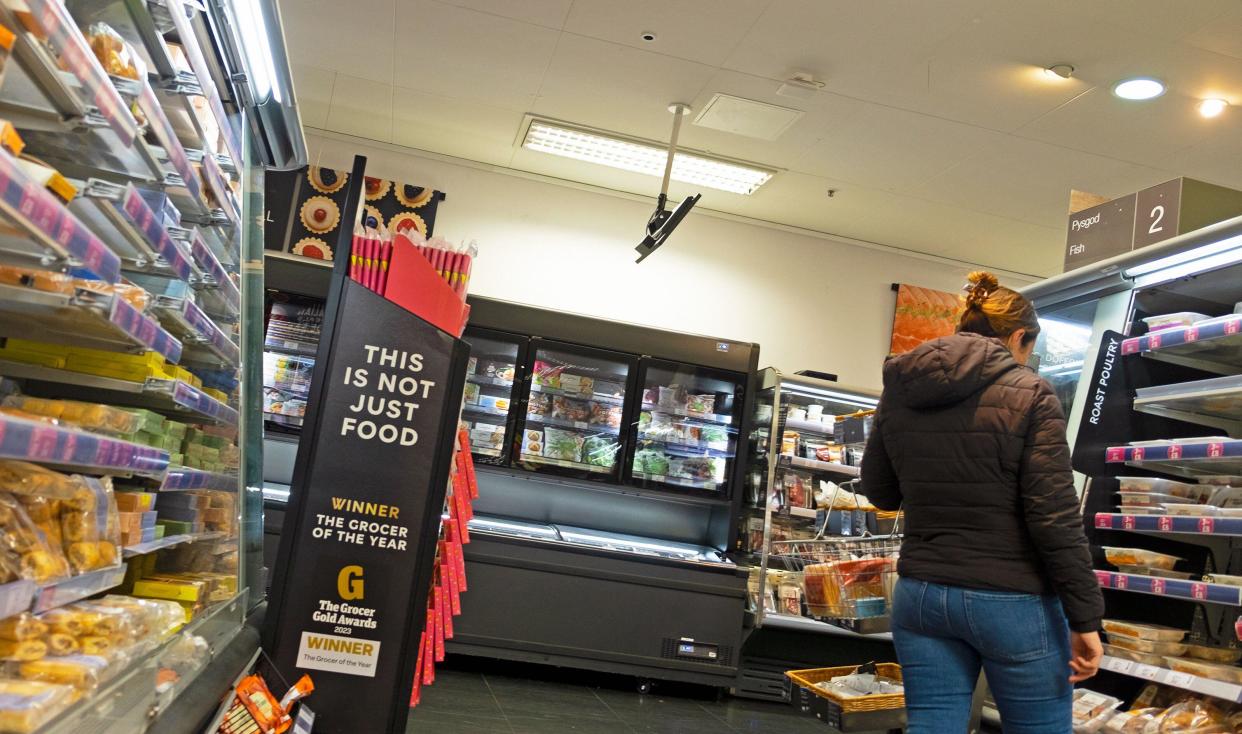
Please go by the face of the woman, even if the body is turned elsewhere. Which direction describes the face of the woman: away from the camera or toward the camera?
away from the camera

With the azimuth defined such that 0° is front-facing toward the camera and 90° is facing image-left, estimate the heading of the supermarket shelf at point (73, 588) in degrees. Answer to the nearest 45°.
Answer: approximately 315°

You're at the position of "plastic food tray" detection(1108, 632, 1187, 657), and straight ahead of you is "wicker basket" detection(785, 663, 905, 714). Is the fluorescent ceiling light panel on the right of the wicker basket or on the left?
right

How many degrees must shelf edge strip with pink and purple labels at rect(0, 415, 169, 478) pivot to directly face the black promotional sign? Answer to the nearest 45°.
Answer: approximately 90° to its left

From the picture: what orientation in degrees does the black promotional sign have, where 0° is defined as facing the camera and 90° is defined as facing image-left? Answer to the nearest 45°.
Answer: approximately 0°

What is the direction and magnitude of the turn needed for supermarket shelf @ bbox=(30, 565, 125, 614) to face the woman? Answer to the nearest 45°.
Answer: approximately 45° to its left
